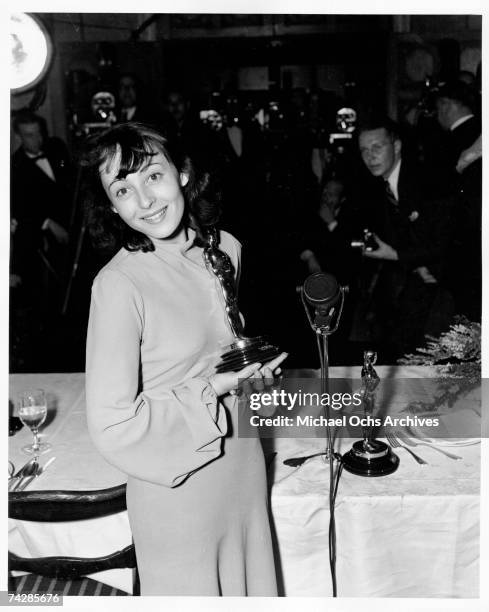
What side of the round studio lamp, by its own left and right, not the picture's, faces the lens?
front

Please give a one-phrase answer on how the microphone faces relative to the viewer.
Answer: facing the viewer

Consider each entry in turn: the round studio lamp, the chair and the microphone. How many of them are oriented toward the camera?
2

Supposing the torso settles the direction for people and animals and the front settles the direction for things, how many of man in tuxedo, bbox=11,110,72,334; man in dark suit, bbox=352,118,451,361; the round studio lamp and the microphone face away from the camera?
0

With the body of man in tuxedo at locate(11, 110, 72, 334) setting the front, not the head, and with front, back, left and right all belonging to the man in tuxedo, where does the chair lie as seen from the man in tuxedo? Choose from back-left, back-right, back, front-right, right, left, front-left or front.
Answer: front-right

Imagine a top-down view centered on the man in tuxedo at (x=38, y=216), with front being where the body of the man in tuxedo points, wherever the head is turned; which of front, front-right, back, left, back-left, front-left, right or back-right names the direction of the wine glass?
front-right

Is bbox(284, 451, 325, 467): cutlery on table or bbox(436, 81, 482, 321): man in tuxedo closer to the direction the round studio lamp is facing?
the cutlery on table

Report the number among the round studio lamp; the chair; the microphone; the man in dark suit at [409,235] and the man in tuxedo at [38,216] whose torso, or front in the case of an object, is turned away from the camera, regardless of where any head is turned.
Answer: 1

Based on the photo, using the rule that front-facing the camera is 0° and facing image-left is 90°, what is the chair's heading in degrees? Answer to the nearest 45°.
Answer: approximately 180°

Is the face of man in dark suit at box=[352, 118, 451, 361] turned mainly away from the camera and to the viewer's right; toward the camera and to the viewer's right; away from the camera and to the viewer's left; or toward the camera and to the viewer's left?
toward the camera and to the viewer's left

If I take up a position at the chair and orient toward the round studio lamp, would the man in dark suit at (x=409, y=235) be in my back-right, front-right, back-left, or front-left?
front-right

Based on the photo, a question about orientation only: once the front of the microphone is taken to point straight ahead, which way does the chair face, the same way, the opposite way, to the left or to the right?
the opposite way

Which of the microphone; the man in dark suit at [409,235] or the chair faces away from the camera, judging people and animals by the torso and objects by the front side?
the chair

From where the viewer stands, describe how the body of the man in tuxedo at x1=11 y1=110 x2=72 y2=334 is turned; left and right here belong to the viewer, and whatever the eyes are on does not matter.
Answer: facing the viewer and to the right of the viewer
